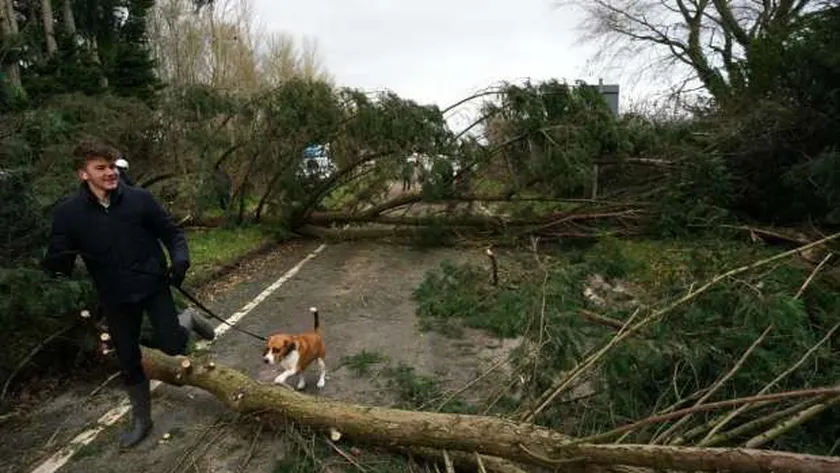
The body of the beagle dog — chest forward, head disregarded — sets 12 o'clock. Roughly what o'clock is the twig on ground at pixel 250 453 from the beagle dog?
The twig on ground is roughly at 11 o'clock from the beagle dog.

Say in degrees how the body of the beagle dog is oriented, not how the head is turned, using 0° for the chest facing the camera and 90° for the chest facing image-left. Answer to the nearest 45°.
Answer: approximately 45°

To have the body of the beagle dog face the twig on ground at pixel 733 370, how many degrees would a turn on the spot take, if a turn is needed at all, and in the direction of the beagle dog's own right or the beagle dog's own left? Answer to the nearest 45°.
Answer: approximately 90° to the beagle dog's own left

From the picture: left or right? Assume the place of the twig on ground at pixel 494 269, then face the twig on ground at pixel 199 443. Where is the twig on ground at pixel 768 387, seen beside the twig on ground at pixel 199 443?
left

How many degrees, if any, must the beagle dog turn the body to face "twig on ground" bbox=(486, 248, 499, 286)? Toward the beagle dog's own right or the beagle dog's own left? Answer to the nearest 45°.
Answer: approximately 180°

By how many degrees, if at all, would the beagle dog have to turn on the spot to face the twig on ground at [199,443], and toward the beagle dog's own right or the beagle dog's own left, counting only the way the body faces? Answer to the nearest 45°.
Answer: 0° — it already faces it

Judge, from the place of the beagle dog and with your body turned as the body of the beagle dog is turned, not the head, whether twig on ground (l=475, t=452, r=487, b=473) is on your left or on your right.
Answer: on your left

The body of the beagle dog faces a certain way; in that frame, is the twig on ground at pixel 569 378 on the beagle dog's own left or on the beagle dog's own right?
on the beagle dog's own left

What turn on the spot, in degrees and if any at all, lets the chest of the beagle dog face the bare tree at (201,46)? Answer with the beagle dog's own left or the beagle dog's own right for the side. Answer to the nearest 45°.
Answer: approximately 135° to the beagle dog's own right
